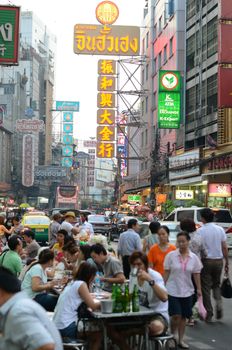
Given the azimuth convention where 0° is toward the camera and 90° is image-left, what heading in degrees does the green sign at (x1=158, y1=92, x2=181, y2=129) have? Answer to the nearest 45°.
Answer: approximately 0°

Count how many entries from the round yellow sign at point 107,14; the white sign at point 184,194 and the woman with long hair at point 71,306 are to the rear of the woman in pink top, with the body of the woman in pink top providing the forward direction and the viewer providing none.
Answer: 2

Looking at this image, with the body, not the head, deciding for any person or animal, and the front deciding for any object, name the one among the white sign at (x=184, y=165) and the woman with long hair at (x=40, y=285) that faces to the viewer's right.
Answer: the woman with long hair

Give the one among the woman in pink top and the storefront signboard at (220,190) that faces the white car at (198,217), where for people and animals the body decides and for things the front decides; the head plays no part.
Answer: the storefront signboard

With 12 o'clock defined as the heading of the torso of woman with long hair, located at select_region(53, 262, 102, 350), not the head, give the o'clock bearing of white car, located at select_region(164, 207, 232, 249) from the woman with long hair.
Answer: The white car is roughly at 11 o'clock from the woman with long hair.

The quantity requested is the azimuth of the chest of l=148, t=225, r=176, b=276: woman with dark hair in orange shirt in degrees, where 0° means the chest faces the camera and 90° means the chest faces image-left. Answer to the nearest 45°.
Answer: approximately 0°

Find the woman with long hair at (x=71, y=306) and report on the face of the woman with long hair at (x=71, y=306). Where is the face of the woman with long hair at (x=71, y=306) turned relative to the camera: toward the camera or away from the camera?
away from the camera

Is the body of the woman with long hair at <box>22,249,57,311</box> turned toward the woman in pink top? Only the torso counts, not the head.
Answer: yes
